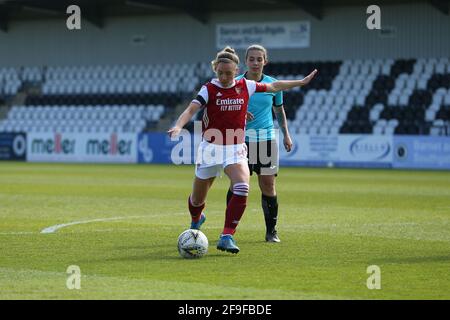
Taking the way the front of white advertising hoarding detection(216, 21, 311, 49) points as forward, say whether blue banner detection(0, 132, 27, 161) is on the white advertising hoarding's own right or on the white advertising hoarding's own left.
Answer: on the white advertising hoarding's own right

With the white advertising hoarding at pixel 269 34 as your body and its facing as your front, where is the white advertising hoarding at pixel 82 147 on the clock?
the white advertising hoarding at pixel 82 147 is roughly at 2 o'clock from the white advertising hoarding at pixel 269 34.

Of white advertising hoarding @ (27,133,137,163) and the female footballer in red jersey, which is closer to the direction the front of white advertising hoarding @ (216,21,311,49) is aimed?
the female footballer in red jersey

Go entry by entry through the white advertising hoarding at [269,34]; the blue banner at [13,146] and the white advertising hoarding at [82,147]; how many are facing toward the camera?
3

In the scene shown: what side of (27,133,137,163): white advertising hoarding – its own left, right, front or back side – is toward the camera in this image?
front

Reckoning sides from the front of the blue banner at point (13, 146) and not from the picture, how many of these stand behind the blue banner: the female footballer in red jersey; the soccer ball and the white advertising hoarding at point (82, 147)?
0

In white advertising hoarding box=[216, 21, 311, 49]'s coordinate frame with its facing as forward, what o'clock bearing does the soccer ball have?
The soccer ball is roughly at 12 o'clock from the white advertising hoarding.

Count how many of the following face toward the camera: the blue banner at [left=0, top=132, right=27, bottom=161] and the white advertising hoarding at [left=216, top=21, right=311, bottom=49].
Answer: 2

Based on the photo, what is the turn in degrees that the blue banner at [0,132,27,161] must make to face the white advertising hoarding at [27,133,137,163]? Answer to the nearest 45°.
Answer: approximately 45° to its left

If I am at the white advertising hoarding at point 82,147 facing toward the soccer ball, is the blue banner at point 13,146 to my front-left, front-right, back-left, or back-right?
back-right

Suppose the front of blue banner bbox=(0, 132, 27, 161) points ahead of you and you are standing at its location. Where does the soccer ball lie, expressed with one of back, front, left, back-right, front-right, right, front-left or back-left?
front

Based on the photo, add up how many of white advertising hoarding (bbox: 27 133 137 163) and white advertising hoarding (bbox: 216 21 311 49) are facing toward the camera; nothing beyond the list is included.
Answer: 2

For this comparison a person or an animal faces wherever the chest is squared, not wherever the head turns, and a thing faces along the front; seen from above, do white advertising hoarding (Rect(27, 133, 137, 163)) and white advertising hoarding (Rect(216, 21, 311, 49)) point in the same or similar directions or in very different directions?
same or similar directions

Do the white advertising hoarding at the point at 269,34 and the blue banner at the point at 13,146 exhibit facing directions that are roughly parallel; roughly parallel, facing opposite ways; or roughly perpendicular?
roughly parallel

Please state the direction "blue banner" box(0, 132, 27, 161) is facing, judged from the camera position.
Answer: facing the viewer

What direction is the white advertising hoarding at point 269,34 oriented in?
toward the camera
